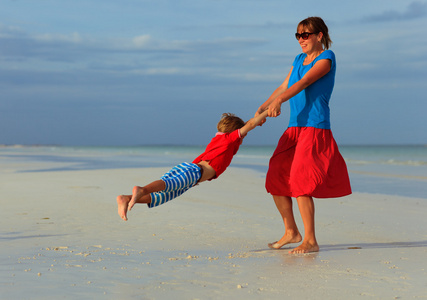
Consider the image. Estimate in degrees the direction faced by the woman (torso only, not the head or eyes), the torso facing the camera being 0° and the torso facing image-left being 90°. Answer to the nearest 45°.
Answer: approximately 45°
